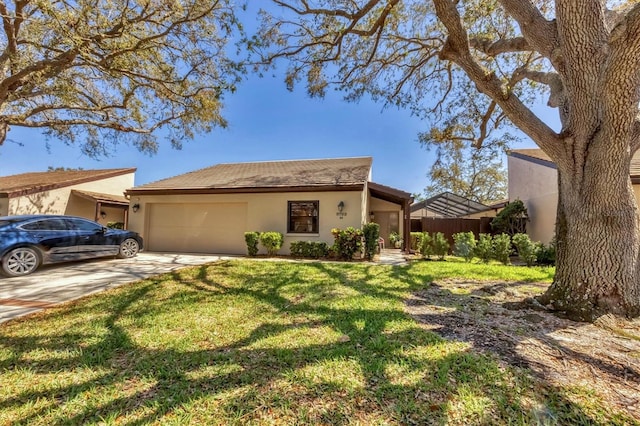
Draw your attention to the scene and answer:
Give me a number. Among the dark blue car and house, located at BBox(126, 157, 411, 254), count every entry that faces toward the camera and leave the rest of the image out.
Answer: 1

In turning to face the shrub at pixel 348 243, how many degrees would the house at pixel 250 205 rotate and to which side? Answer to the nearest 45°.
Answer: approximately 45° to its left

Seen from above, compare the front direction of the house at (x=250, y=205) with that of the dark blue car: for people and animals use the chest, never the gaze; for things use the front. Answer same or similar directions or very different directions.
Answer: very different directions

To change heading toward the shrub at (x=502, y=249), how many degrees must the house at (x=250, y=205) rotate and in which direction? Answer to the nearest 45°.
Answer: approximately 45° to its left

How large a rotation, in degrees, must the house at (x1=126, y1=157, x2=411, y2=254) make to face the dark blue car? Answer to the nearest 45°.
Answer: approximately 45° to its right

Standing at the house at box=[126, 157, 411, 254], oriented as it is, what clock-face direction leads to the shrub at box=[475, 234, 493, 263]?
The shrub is roughly at 10 o'clock from the house.

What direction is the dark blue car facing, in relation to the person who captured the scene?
facing away from the viewer and to the right of the viewer

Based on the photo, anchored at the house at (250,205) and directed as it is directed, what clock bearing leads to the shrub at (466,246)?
The shrub is roughly at 10 o'clock from the house.

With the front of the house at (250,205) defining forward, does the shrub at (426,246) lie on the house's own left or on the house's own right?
on the house's own left

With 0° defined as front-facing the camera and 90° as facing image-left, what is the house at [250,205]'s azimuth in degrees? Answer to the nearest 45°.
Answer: approximately 0°

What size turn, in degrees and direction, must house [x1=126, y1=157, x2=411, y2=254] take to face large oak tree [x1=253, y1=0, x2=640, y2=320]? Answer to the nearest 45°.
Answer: approximately 45° to its left
